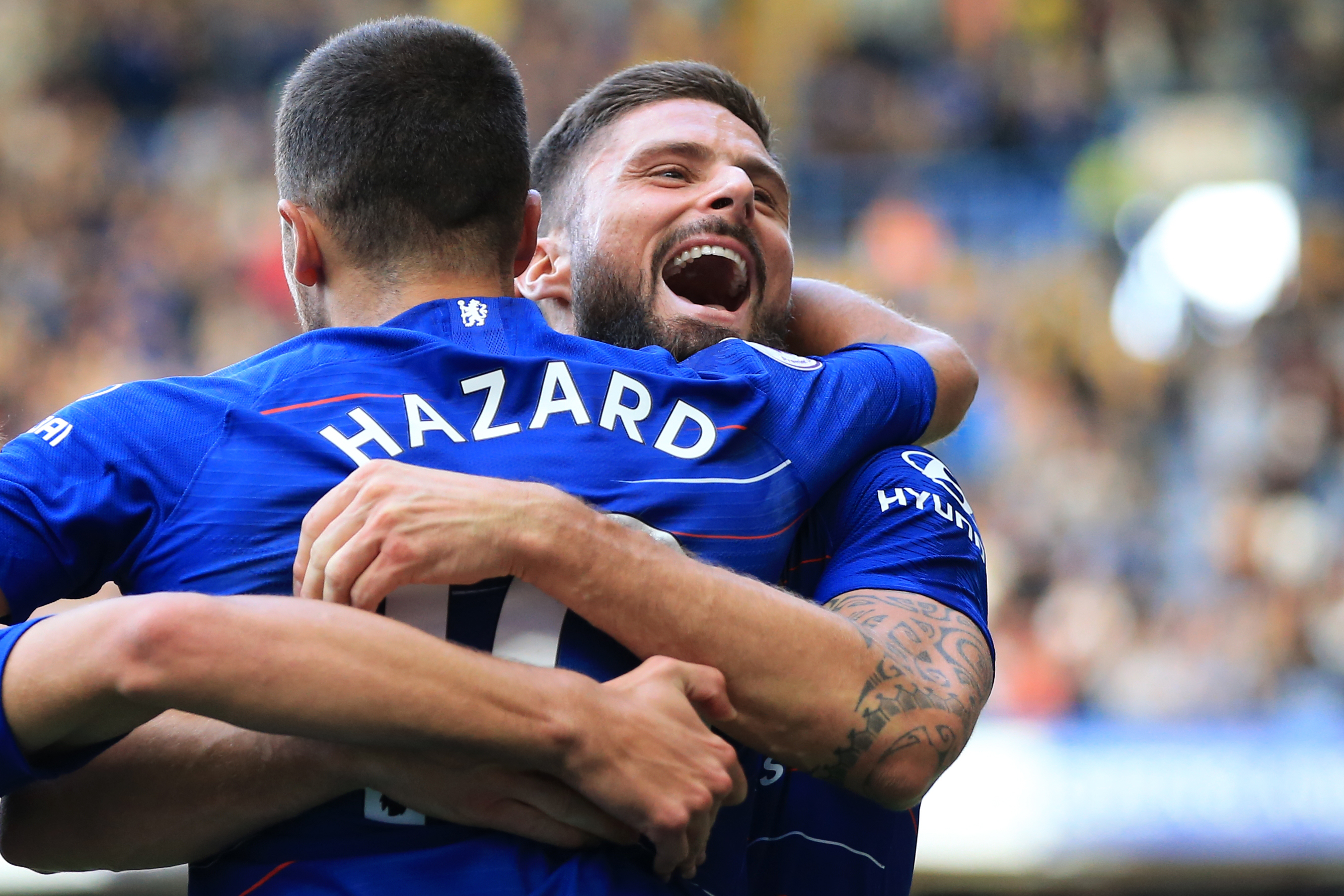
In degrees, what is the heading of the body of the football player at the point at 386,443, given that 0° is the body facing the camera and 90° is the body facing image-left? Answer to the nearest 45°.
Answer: approximately 180°
